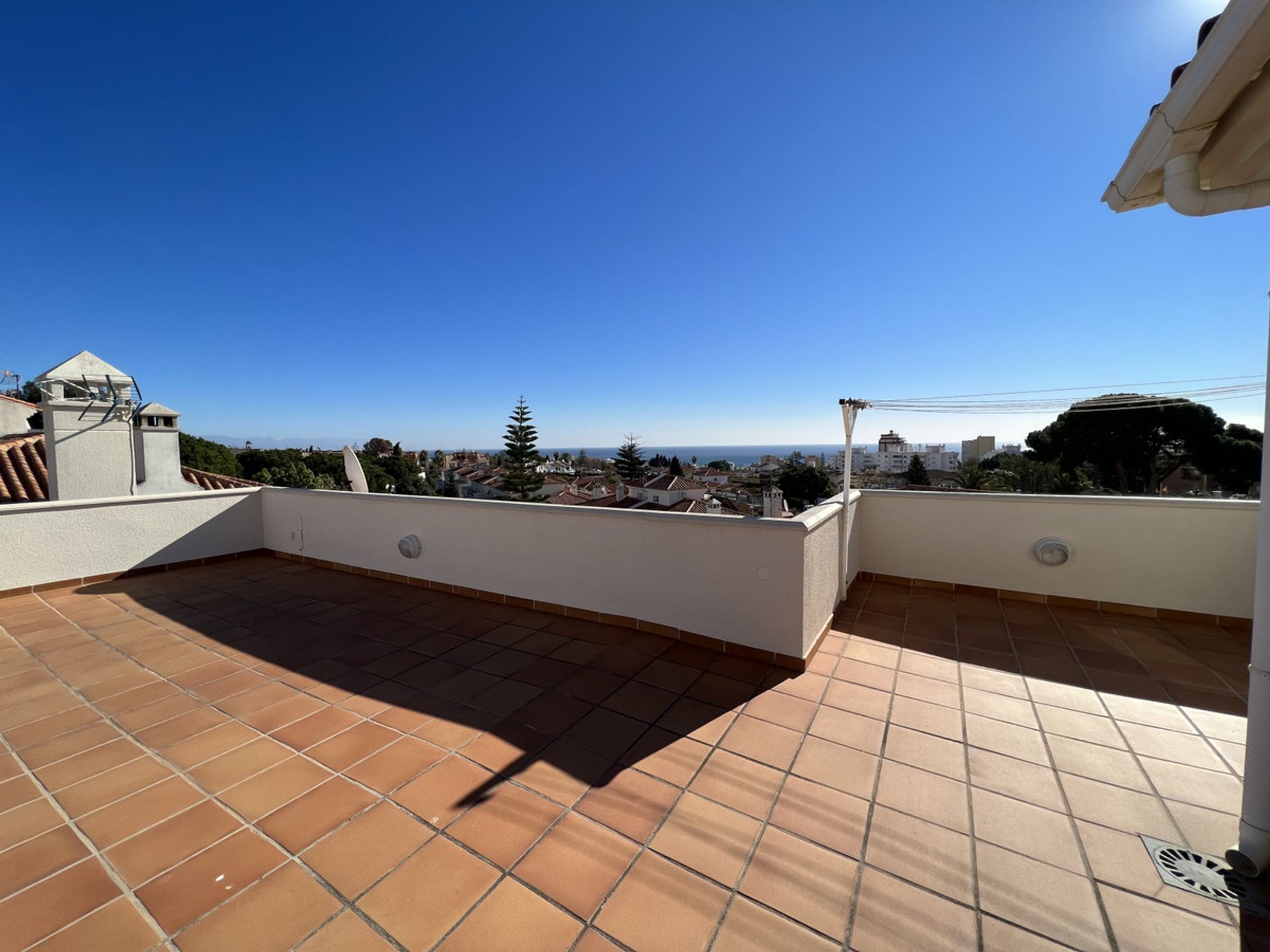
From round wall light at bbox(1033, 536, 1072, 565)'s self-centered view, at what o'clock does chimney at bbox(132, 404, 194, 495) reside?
The chimney is roughly at 2 o'clock from the round wall light.

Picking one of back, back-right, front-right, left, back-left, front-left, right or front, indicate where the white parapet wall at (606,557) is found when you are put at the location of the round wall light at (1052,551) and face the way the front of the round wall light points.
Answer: front-right

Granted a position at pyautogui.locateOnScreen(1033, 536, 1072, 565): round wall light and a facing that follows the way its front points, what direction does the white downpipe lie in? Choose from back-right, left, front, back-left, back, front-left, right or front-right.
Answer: front

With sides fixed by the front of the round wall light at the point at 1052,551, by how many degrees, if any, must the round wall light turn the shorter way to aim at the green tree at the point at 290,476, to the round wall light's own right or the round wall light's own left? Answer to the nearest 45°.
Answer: approximately 90° to the round wall light's own right

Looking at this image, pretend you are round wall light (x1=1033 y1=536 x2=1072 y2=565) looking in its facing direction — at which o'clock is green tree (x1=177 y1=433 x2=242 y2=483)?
The green tree is roughly at 3 o'clock from the round wall light.

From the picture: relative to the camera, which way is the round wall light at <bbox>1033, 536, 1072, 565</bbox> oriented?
toward the camera

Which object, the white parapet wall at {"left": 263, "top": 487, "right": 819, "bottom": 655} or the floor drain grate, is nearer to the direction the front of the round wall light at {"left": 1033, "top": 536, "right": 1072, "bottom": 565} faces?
the floor drain grate

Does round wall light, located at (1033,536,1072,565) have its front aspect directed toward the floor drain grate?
yes

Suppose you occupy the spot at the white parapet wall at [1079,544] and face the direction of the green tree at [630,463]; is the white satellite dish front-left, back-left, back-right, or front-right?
front-left

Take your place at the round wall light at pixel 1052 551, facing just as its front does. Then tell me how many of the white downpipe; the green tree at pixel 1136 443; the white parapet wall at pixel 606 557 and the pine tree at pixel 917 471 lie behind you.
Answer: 2

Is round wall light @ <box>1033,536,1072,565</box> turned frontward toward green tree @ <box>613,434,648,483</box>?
no

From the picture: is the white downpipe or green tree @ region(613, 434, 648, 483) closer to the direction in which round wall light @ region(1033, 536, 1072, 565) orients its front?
the white downpipe

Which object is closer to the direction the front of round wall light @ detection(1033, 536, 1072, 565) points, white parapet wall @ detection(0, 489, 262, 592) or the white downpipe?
the white downpipe

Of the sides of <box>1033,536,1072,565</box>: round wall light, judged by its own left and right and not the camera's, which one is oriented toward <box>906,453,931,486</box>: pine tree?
back

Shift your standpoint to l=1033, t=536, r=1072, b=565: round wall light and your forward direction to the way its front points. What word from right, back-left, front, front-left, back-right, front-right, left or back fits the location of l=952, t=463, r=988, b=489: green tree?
back

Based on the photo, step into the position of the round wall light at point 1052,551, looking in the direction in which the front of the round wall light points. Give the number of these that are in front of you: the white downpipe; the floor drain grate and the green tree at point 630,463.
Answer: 2

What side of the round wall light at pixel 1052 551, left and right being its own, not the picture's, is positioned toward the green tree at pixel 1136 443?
back

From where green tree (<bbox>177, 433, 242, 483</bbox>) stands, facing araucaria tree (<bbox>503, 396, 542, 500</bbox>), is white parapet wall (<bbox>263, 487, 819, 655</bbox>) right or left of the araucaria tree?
right
